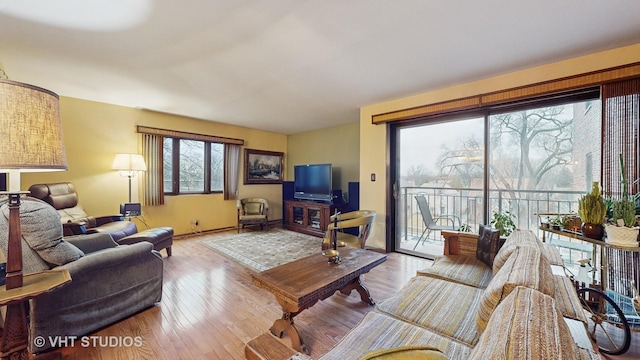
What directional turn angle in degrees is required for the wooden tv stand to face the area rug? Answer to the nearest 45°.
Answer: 0° — it already faces it

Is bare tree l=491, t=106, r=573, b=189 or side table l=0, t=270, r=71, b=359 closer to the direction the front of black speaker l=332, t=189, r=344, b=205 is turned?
the side table

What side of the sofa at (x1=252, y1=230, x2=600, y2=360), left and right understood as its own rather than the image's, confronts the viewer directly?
left

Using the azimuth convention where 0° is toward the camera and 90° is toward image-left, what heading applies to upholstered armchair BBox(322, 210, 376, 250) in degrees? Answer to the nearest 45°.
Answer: approximately 90°

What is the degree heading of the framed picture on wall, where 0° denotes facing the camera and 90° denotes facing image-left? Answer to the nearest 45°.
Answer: approximately 315°

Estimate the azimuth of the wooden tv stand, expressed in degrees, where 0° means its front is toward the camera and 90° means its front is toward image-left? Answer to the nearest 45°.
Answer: approximately 45°

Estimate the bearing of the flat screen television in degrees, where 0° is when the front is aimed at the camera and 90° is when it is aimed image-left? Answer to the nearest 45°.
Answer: approximately 45°
